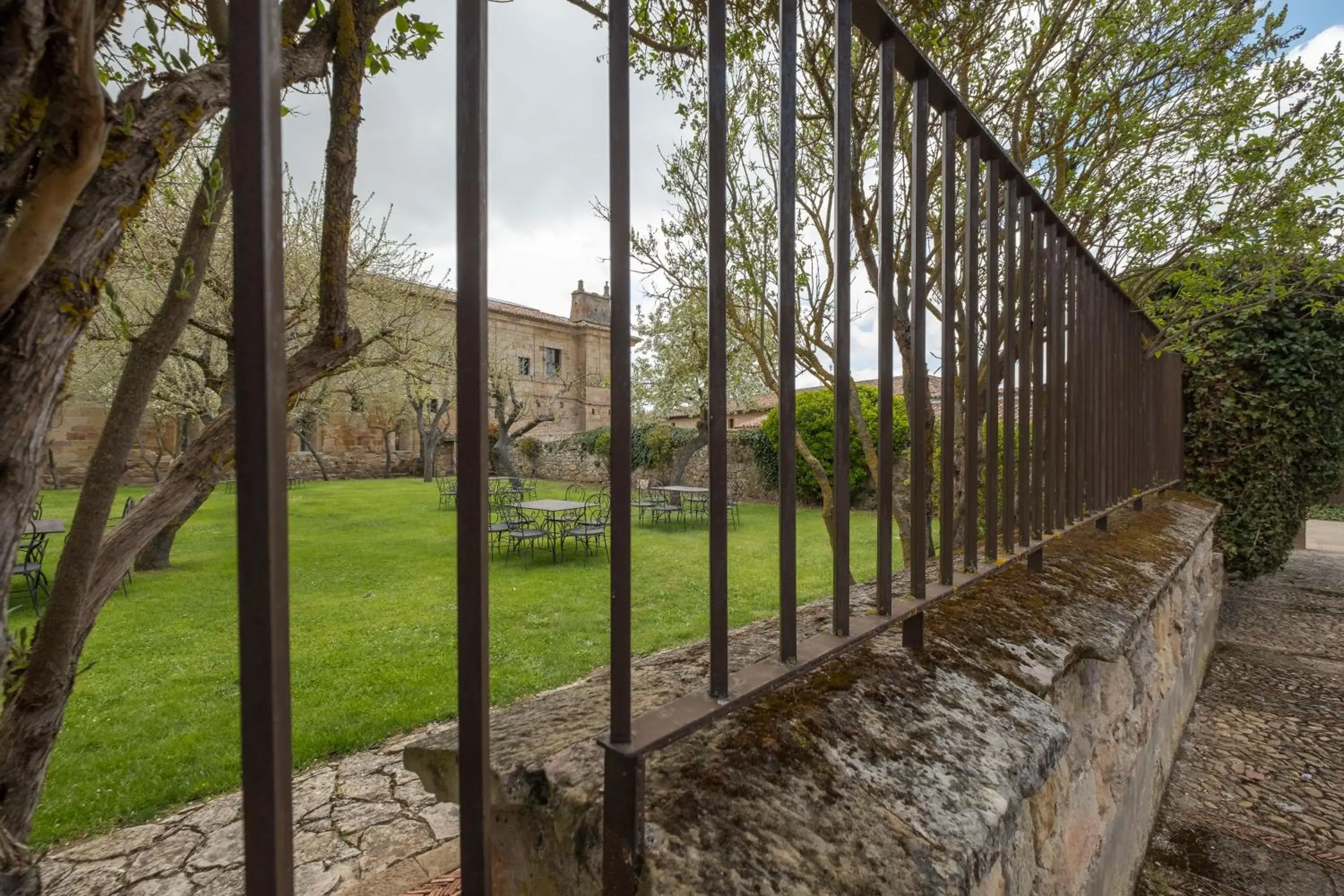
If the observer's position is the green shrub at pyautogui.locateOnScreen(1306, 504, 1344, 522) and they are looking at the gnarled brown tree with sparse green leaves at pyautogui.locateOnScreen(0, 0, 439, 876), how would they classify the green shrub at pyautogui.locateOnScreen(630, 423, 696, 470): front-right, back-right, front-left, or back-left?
front-right
